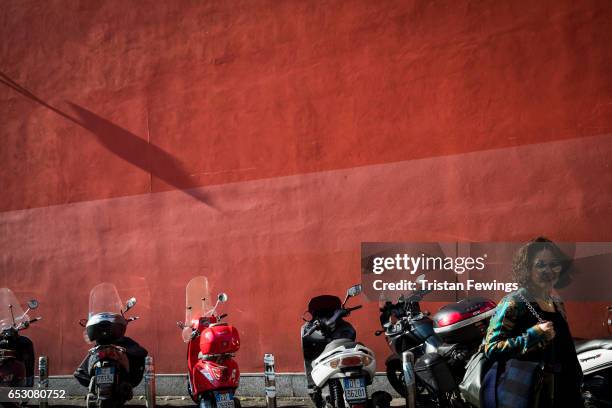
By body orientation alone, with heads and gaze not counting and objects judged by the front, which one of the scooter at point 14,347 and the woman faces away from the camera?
the scooter

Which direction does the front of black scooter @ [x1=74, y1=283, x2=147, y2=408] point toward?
away from the camera

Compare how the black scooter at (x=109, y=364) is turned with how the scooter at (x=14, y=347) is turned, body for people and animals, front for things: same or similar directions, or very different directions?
same or similar directions

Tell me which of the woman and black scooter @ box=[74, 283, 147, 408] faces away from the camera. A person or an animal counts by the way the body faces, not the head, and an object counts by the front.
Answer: the black scooter

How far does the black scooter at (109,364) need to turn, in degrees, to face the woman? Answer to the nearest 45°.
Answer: approximately 135° to its right

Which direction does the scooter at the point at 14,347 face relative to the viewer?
away from the camera

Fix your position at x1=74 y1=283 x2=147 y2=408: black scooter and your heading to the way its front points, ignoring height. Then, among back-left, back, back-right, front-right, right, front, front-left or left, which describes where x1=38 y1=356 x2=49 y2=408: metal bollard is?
front-left

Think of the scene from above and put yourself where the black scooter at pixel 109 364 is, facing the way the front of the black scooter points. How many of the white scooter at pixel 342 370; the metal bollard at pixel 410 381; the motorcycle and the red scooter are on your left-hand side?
0

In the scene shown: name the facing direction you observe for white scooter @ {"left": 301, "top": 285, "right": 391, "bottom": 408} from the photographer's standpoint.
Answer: facing away from the viewer and to the left of the viewer

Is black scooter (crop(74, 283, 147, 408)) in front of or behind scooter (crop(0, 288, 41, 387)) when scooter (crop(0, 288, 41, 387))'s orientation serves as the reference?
behind

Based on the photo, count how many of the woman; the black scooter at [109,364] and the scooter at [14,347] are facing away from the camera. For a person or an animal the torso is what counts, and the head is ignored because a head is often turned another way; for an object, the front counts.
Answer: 2

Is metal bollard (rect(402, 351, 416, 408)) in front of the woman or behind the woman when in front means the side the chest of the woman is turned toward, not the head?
behind

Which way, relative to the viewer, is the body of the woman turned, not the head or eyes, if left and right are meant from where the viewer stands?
facing the viewer and to the right of the viewer

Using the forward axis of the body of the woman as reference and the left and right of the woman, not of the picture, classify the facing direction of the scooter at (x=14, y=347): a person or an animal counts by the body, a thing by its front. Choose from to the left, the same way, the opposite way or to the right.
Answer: the opposite way

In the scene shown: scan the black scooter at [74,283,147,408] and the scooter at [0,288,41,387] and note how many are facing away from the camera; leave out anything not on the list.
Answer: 2
